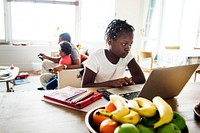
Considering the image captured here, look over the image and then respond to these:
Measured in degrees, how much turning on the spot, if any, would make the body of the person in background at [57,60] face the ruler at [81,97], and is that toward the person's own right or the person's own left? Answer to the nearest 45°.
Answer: approximately 90° to the person's own left

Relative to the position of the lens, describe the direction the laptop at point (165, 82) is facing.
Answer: facing away from the viewer and to the left of the viewer

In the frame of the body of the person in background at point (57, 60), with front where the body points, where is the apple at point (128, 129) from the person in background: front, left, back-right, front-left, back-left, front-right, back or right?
left

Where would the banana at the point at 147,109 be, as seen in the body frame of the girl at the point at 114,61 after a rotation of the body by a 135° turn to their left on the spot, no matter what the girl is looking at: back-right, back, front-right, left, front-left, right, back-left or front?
back

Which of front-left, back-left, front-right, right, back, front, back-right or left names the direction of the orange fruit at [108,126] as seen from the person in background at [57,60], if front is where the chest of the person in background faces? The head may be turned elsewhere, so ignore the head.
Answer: left

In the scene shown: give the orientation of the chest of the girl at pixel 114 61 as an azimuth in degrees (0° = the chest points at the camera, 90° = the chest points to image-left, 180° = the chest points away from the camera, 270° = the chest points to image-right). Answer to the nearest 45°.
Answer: approximately 315°

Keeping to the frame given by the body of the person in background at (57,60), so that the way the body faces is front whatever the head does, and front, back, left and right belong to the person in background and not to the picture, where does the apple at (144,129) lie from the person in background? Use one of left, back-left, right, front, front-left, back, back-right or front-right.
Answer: left

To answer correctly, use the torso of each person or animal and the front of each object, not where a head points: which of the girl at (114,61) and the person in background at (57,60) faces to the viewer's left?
the person in background

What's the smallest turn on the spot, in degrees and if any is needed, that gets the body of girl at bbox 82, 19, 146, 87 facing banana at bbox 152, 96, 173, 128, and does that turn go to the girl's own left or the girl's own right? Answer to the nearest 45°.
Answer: approximately 45° to the girl's own right

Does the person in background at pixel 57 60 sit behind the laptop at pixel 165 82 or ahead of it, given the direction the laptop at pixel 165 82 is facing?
ahead

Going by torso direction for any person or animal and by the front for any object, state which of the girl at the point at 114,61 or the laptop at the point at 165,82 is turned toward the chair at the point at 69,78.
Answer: the laptop at the point at 165,82
